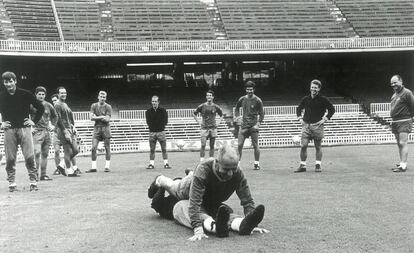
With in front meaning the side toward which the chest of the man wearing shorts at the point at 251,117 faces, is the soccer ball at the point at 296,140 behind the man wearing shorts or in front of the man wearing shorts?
behind

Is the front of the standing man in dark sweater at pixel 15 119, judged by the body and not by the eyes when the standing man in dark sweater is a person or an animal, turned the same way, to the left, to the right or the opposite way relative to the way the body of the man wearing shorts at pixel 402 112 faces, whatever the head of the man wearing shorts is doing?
to the left

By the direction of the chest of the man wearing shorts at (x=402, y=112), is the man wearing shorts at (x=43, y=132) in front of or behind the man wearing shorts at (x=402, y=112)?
in front

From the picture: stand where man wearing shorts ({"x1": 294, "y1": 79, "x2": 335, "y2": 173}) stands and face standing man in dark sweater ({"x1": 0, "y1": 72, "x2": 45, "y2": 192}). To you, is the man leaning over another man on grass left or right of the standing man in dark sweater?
left

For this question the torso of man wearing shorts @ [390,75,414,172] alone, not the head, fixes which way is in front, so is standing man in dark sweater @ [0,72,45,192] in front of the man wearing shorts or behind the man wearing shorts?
in front

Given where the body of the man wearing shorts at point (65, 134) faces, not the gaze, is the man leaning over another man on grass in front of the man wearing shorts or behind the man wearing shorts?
in front

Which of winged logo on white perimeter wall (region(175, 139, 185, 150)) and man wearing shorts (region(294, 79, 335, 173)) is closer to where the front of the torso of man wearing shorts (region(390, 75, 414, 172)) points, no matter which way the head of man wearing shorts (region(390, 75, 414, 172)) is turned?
the man wearing shorts

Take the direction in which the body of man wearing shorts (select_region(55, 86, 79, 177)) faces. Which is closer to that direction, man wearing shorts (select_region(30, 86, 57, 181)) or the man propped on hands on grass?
the man propped on hands on grass

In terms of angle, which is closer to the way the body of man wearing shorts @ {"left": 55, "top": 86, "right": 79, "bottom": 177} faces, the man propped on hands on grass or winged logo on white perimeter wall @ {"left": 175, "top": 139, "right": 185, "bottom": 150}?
the man propped on hands on grass

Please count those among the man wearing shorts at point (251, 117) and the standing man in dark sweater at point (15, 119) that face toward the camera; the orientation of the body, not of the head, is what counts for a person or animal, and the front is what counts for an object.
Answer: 2

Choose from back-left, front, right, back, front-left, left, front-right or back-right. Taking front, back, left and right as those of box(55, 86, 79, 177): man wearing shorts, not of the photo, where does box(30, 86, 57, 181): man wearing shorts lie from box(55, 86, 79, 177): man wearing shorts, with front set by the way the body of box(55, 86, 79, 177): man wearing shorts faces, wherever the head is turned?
right

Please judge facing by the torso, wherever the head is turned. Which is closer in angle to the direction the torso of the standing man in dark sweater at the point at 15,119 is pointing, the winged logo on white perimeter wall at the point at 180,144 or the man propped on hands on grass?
the man propped on hands on grass

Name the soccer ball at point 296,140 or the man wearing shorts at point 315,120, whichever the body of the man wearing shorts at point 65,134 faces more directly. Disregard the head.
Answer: the man wearing shorts

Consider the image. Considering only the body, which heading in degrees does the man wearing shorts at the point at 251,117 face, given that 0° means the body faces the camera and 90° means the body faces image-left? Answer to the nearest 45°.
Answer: approximately 0°
